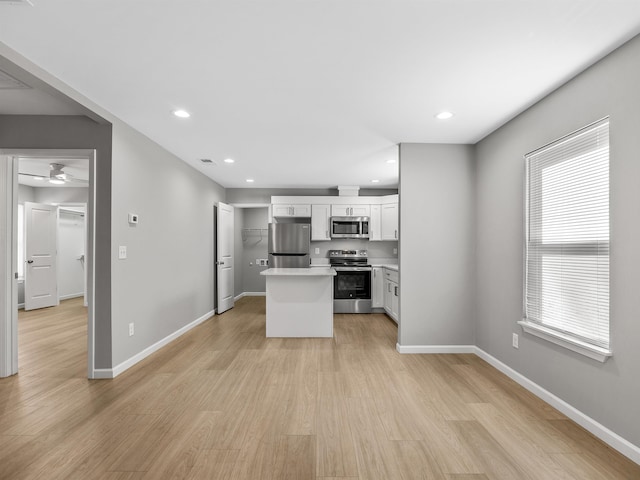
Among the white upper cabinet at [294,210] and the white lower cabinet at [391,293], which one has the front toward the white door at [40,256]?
the white lower cabinet

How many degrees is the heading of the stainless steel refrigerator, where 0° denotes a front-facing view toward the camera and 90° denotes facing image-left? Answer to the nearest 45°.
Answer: approximately 0°

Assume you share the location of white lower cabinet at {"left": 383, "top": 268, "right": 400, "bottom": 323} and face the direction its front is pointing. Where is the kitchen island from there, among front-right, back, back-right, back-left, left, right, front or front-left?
front-left

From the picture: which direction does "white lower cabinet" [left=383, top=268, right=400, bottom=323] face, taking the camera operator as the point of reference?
facing to the left of the viewer

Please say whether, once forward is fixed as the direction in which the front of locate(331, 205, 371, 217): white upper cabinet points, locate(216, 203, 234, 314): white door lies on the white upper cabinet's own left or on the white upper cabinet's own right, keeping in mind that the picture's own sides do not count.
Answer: on the white upper cabinet's own right

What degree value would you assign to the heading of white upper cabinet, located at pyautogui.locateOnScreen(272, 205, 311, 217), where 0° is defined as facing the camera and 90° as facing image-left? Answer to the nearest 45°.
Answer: approximately 0°

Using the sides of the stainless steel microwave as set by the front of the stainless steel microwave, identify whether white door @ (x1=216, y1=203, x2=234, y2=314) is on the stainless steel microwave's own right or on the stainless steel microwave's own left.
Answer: on the stainless steel microwave's own right

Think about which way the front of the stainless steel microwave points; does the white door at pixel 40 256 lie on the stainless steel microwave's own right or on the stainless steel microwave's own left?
on the stainless steel microwave's own right
